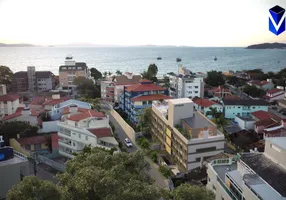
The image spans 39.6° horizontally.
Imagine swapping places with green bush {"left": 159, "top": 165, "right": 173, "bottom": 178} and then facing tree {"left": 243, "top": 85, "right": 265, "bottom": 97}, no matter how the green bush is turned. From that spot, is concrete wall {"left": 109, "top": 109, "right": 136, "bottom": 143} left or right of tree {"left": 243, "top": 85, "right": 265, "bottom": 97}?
left

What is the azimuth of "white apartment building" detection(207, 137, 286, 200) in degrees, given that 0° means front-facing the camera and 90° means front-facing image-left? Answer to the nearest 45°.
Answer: approximately 45°

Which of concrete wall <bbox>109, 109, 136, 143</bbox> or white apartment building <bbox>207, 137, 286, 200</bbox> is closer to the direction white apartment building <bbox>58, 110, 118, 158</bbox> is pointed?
the white apartment building

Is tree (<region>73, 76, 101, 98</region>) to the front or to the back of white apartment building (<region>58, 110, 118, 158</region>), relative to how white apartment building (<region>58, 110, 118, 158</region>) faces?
to the back

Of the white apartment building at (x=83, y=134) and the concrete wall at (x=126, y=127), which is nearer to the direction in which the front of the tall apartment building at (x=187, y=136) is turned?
the white apartment building

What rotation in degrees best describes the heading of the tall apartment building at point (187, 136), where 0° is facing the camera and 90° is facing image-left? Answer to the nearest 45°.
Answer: approximately 45°

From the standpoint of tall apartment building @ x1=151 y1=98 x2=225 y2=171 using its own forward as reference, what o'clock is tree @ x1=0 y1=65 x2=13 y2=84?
The tree is roughly at 3 o'clock from the tall apartment building.

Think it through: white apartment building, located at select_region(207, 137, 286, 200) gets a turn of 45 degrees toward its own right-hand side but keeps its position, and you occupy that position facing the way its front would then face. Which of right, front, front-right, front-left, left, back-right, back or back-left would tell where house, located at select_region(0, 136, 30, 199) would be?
front
